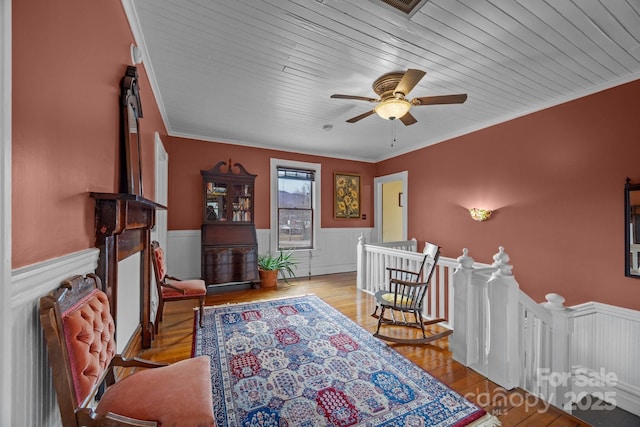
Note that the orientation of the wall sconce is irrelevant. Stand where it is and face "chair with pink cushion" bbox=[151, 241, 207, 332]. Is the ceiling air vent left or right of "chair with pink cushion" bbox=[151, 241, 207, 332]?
left

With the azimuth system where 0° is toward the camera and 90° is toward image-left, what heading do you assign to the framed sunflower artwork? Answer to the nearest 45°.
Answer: approximately 315°

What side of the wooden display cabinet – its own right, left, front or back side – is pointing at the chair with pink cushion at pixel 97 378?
front

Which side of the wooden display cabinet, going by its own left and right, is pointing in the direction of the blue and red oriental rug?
front

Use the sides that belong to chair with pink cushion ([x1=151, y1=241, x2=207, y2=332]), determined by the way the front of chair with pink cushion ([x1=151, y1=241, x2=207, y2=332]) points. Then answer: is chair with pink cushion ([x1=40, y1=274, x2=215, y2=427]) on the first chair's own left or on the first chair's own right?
on the first chair's own right

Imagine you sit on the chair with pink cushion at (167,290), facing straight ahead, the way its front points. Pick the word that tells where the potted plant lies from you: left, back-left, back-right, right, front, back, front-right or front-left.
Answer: front-left

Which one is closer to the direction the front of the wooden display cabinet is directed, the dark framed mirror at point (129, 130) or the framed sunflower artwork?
the dark framed mirror

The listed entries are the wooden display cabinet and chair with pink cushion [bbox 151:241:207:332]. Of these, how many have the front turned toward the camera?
1

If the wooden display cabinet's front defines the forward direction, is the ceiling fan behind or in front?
in front

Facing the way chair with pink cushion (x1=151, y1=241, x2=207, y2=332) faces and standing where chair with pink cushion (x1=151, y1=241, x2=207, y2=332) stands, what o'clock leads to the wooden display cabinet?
The wooden display cabinet is roughly at 10 o'clock from the chair with pink cushion.

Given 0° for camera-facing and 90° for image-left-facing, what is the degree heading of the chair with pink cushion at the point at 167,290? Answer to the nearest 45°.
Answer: approximately 270°

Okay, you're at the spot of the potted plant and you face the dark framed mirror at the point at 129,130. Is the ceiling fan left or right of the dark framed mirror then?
left

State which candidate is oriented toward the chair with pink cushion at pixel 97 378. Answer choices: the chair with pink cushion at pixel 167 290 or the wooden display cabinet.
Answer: the wooden display cabinet
